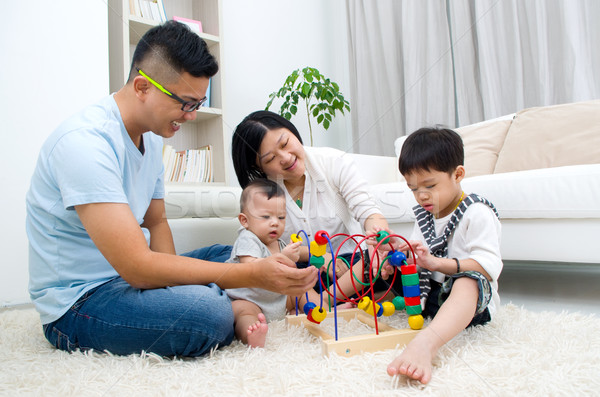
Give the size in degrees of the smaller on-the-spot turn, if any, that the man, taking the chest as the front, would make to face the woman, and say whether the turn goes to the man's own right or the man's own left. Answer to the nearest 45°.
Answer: approximately 45° to the man's own left

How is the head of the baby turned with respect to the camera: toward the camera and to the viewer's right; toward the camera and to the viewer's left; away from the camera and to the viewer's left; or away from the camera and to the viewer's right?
toward the camera and to the viewer's right

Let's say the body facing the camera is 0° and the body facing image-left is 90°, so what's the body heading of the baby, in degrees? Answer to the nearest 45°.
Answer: approximately 315°

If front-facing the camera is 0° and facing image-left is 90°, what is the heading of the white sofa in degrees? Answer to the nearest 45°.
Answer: approximately 45°

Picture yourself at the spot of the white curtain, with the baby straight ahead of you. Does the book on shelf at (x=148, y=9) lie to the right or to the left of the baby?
right

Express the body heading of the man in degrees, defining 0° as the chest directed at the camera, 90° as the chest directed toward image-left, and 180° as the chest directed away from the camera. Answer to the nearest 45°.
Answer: approximately 270°

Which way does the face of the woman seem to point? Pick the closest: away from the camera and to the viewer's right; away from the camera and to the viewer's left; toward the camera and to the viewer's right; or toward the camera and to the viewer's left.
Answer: toward the camera and to the viewer's right
